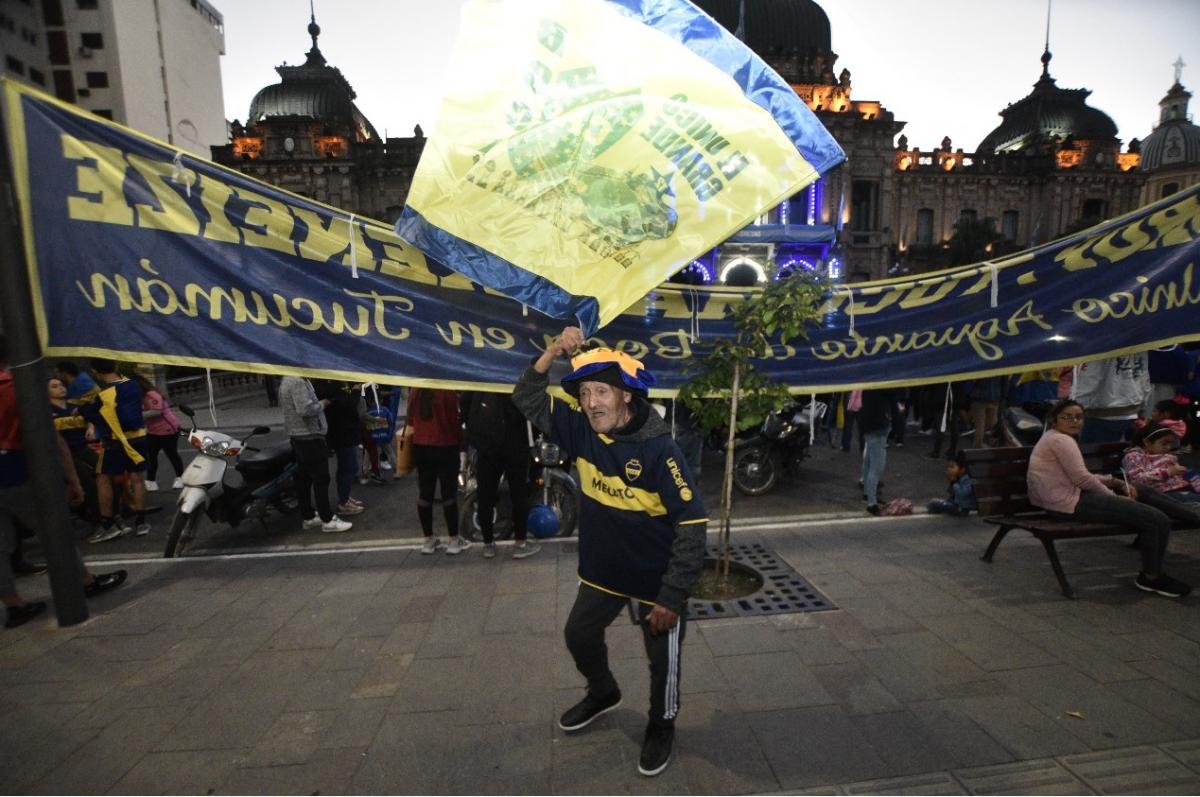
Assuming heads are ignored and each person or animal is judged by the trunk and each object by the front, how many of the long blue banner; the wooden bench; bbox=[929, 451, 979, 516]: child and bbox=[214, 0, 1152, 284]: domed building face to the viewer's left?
1

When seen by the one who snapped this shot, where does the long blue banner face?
facing away from the viewer

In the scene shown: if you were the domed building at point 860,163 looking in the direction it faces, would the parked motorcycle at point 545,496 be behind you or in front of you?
in front

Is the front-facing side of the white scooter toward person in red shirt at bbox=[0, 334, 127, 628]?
yes

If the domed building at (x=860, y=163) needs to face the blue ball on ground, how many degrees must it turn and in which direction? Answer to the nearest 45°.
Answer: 0° — it already faces it

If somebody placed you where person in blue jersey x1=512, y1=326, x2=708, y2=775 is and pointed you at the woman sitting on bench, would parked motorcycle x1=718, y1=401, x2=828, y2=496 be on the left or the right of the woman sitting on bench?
left

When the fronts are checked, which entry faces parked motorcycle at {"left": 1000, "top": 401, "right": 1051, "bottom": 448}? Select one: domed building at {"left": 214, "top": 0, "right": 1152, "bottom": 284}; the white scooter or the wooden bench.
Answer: the domed building

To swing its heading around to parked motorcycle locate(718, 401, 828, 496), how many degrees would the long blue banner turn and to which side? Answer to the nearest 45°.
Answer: approximately 45° to its right

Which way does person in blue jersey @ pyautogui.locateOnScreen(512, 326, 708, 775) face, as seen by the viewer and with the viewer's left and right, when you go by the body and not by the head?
facing the viewer and to the left of the viewer
